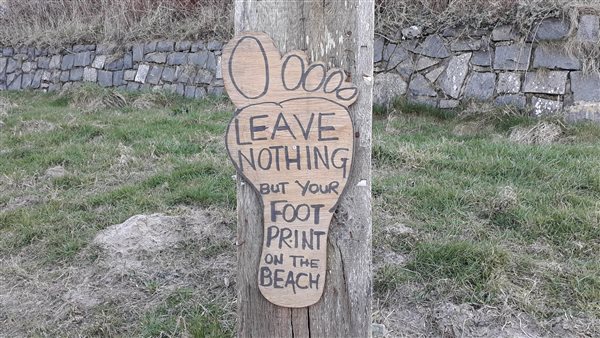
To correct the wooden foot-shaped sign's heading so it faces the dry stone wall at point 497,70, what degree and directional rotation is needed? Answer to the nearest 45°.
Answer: approximately 135° to its left

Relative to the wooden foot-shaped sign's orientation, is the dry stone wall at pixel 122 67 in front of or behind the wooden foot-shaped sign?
behind

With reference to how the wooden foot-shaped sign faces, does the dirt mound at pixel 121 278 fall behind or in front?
behind

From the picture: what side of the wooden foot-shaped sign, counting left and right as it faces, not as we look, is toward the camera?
front
